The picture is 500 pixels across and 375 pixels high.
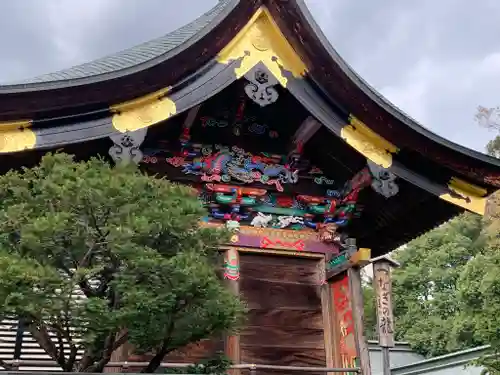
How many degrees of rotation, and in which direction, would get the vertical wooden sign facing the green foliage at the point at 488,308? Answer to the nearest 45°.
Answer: approximately 135° to its left

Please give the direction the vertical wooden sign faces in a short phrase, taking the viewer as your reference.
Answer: facing the viewer

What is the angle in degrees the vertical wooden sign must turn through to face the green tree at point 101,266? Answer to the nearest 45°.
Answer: approximately 45° to its right

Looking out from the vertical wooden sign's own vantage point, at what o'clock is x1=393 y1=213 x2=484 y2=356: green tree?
The green tree is roughly at 6 o'clock from the vertical wooden sign.

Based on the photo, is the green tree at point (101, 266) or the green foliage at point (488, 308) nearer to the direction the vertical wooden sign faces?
the green tree

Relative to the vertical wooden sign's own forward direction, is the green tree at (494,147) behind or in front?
behind
